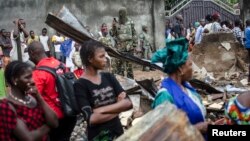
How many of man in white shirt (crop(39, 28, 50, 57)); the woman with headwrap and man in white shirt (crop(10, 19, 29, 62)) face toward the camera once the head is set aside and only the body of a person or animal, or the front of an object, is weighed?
2

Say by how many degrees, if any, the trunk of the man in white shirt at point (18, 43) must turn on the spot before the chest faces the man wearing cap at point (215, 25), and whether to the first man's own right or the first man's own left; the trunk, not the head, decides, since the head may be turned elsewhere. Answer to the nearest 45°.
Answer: approximately 90° to the first man's own left

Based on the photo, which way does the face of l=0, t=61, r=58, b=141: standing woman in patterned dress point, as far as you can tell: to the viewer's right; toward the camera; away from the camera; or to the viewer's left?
to the viewer's right

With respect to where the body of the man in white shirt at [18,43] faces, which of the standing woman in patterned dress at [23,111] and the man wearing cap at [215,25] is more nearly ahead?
the standing woman in patterned dress
